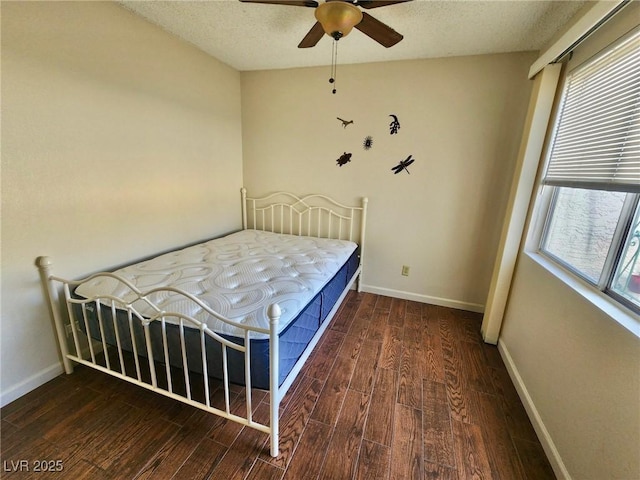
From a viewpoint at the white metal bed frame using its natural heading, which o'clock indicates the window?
The window is roughly at 8 o'clock from the white metal bed frame.

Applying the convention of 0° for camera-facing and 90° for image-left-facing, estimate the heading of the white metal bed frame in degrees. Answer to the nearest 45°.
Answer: approximately 45°
